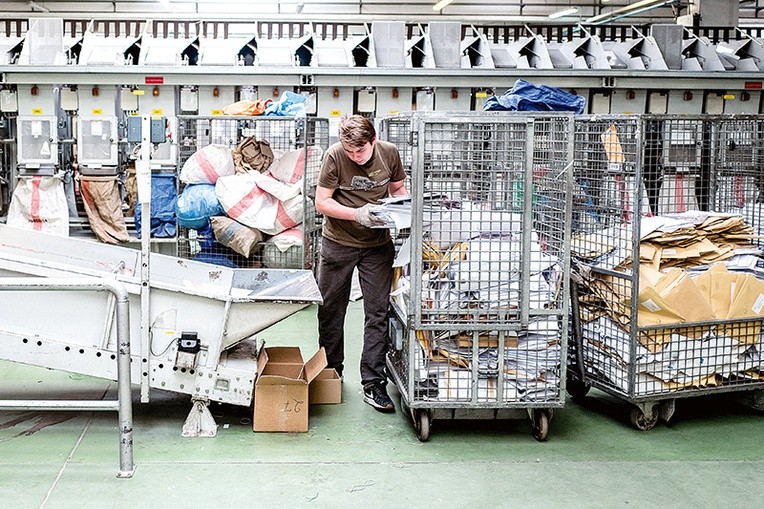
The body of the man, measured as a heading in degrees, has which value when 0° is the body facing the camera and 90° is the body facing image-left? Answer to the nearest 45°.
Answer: approximately 315°

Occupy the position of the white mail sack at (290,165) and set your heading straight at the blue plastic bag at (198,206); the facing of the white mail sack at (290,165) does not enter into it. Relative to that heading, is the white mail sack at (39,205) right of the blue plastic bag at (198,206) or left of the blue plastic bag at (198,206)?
right

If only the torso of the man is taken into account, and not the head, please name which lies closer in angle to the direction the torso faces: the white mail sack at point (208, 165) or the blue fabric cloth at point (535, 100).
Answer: the blue fabric cloth

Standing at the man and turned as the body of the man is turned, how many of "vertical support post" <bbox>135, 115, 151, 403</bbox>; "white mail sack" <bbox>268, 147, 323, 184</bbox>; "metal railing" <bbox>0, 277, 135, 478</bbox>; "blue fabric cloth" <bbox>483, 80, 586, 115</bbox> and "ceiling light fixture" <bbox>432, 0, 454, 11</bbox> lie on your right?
2

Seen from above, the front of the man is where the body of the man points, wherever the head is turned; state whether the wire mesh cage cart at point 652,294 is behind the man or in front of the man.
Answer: in front

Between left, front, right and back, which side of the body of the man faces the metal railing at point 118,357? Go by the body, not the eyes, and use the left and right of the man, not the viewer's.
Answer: right

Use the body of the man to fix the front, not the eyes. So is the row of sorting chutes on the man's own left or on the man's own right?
on the man's own left

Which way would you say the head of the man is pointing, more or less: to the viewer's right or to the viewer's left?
to the viewer's right

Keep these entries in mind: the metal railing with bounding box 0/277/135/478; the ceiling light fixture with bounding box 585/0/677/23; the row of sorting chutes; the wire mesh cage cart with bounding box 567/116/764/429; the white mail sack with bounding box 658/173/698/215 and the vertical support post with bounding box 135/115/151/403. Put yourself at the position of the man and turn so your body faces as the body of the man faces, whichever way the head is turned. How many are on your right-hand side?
2

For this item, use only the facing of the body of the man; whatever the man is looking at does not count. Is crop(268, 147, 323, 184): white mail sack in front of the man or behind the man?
behind

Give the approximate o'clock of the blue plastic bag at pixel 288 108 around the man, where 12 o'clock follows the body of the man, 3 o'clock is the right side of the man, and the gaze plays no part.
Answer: The blue plastic bag is roughly at 7 o'clock from the man.

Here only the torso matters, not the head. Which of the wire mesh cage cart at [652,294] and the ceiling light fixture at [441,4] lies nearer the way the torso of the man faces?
the wire mesh cage cart

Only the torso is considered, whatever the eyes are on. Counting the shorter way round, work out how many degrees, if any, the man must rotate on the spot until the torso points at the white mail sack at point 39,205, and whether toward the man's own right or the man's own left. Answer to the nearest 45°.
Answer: approximately 180°

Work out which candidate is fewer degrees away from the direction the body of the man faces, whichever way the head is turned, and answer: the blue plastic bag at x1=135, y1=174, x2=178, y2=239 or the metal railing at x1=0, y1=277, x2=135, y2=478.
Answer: the metal railing

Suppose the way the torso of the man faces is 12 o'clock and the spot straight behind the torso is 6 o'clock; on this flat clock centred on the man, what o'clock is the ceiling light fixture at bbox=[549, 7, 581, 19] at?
The ceiling light fixture is roughly at 8 o'clock from the man.
